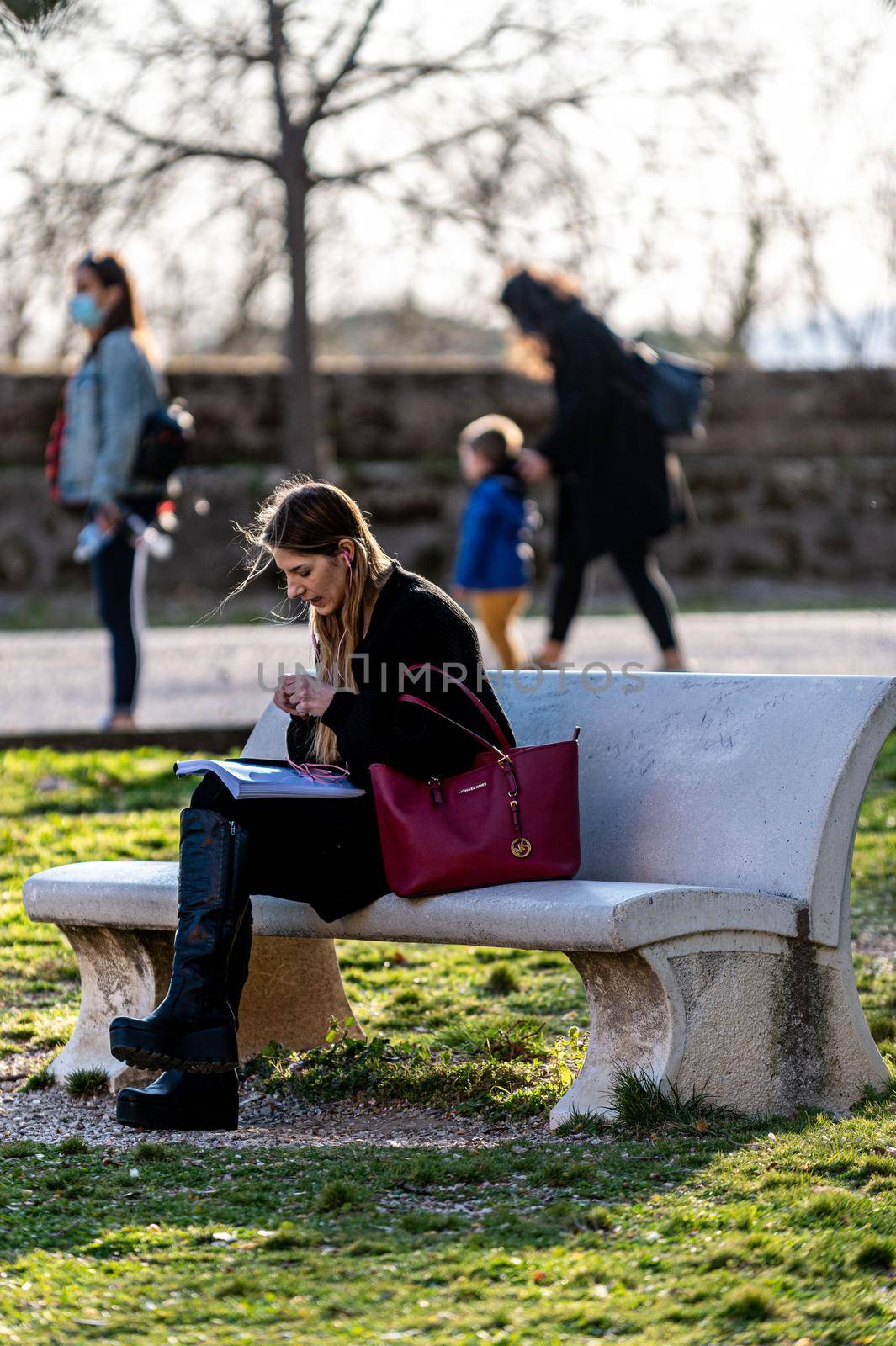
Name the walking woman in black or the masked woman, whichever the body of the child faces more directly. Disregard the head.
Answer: the masked woman

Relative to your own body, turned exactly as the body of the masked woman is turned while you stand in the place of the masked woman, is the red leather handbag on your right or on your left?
on your left

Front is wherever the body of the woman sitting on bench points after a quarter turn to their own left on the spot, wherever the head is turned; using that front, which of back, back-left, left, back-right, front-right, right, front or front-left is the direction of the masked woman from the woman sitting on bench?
back

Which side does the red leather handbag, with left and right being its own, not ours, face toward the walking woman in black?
back

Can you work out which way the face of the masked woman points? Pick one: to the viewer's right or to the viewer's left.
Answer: to the viewer's left

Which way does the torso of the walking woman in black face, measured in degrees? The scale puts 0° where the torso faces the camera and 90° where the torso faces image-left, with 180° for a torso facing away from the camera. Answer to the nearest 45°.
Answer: approximately 90°

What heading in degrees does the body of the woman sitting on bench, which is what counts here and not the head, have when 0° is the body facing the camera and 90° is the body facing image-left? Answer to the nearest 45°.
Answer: approximately 90°

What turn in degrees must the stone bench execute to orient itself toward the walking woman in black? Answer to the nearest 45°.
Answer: approximately 135° to its right

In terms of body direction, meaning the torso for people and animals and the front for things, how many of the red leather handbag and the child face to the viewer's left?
1

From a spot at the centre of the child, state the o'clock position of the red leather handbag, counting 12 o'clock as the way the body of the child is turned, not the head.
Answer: The red leather handbag is roughly at 9 o'clock from the child.
